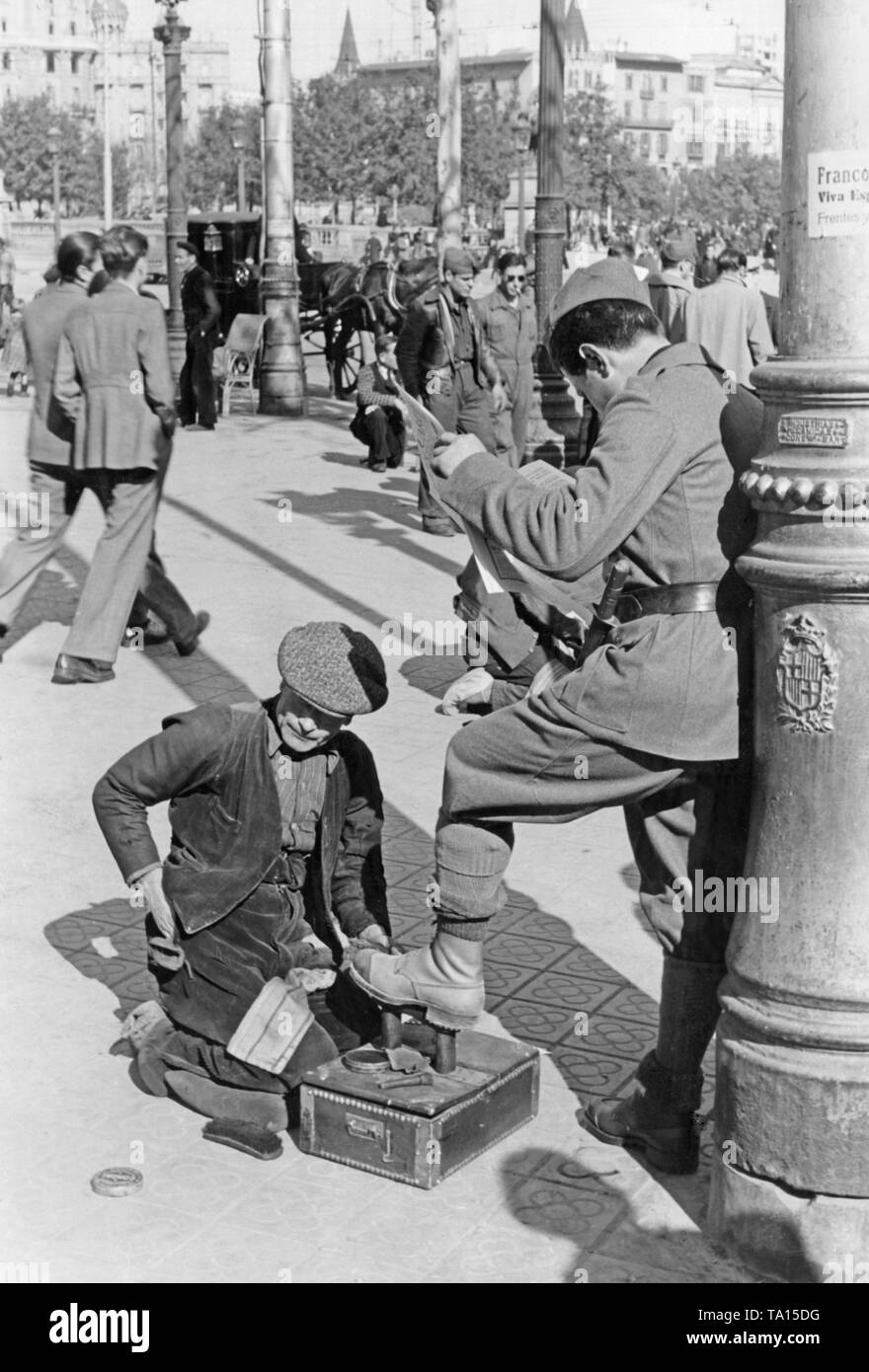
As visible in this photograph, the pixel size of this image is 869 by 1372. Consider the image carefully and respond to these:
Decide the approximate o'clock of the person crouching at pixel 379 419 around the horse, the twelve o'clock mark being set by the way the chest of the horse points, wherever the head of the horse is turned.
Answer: The person crouching is roughly at 3 o'clock from the horse.

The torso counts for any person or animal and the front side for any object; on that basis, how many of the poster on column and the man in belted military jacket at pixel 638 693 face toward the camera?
1

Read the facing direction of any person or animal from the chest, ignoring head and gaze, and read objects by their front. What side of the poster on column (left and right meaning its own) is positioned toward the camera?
front

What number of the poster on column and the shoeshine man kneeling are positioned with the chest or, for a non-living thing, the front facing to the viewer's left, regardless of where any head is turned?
0

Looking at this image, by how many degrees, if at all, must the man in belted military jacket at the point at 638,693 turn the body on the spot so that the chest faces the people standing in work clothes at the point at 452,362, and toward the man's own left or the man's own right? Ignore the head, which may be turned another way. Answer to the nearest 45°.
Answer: approximately 90° to the man's own right

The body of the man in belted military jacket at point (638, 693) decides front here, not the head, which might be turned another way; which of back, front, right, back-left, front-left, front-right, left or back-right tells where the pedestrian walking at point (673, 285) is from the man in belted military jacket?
right

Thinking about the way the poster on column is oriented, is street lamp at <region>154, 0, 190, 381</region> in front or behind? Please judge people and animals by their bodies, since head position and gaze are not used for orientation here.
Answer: behind

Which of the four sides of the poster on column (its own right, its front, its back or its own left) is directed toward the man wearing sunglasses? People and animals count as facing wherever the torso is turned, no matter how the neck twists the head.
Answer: back

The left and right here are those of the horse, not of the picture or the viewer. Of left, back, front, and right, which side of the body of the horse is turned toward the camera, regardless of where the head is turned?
right

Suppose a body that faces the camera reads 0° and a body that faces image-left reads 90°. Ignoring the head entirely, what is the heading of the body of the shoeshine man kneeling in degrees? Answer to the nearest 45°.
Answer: approximately 315°

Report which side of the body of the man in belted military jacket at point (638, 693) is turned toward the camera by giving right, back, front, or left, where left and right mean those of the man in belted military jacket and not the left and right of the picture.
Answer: left
